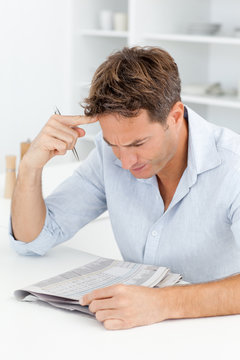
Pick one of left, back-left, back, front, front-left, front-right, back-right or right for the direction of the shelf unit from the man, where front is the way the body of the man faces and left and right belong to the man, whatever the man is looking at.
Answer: back-right

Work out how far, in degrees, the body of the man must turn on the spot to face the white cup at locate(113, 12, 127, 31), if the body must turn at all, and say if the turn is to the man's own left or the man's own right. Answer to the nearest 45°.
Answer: approximately 135° to the man's own right

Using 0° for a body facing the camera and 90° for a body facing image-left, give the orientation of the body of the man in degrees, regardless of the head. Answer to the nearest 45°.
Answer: approximately 45°

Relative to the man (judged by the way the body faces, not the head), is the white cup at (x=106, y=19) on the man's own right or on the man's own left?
on the man's own right
